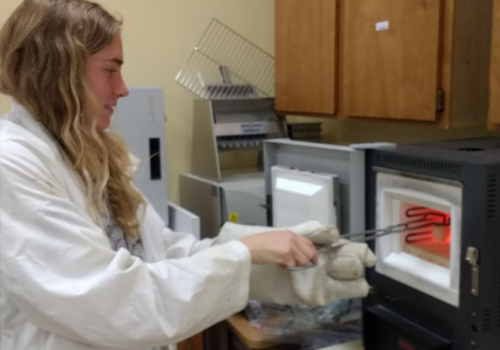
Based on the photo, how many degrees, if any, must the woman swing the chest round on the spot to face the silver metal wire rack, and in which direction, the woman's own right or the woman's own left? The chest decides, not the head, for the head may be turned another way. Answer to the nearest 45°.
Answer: approximately 90° to the woman's own left

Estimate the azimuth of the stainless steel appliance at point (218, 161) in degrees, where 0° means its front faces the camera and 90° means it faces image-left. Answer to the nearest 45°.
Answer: approximately 315°

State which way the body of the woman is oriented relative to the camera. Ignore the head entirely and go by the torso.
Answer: to the viewer's right

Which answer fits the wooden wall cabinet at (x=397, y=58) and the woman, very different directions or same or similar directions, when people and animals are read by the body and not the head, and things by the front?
very different directions

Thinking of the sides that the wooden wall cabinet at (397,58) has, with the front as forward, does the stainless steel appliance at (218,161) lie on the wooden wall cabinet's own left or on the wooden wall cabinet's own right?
on the wooden wall cabinet's own right

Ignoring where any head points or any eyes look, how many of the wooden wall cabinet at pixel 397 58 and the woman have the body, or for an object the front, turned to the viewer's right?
1

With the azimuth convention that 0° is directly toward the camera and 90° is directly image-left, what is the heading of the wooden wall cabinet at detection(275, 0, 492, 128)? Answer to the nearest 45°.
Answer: approximately 45°

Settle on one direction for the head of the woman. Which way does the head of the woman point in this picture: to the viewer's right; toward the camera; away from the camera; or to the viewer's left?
to the viewer's right

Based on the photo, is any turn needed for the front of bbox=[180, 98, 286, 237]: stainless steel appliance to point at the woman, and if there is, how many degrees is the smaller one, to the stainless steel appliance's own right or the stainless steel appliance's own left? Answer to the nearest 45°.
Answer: approximately 45° to the stainless steel appliance's own right
